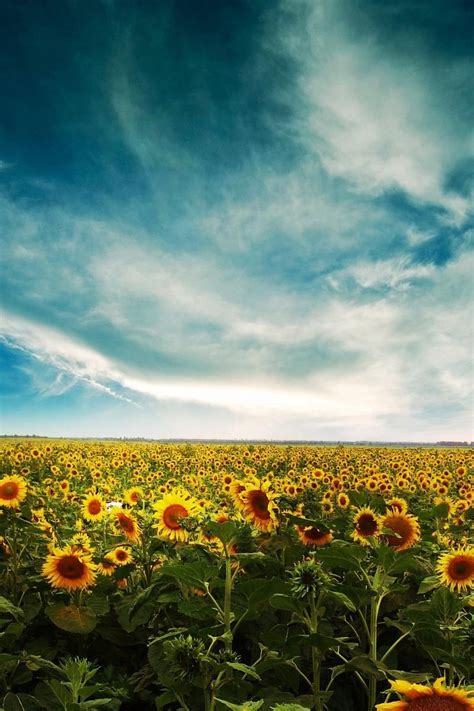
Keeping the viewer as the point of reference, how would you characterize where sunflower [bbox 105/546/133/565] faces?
facing the viewer

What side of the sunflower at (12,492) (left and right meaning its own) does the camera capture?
front

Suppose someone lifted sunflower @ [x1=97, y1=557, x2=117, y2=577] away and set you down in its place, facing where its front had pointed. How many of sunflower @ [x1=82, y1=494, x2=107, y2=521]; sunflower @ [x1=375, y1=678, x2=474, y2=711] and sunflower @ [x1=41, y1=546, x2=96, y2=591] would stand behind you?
1

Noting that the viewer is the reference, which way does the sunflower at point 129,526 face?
facing the viewer and to the left of the viewer

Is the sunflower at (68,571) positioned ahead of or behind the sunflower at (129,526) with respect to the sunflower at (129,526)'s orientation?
ahead

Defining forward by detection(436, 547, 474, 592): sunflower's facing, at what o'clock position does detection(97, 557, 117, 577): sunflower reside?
detection(97, 557, 117, 577): sunflower is roughly at 3 o'clock from detection(436, 547, 474, 592): sunflower.

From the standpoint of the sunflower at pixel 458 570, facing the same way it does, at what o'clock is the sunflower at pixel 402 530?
the sunflower at pixel 402 530 is roughly at 5 o'clock from the sunflower at pixel 458 570.

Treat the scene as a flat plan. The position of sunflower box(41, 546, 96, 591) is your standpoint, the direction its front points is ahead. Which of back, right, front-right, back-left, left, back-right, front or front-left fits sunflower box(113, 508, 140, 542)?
back-left

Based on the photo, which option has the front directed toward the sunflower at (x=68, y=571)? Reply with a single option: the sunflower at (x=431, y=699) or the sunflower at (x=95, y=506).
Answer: the sunflower at (x=95, y=506)

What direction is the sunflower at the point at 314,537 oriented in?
toward the camera

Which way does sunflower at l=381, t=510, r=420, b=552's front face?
toward the camera
